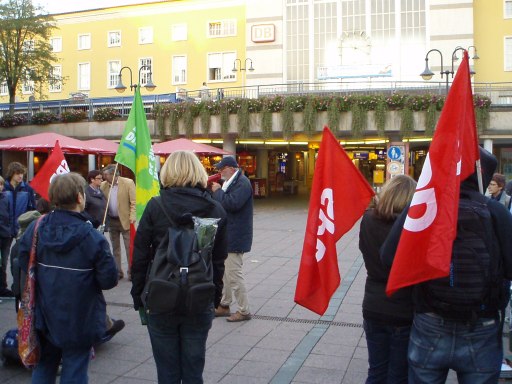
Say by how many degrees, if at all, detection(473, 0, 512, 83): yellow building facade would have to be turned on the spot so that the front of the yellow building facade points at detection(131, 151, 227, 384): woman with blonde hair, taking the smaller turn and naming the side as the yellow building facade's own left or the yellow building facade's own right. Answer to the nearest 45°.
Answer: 0° — it already faces them

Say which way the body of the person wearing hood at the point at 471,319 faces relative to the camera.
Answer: away from the camera

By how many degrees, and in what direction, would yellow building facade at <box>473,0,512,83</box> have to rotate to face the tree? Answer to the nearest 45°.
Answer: approximately 90° to its right

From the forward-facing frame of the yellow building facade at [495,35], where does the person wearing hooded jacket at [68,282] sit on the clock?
The person wearing hooded jacket is roughly at 12 o'clock from the yellow building facade.

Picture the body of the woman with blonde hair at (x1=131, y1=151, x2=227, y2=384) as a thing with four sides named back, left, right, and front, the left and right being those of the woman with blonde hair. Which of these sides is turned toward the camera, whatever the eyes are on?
back

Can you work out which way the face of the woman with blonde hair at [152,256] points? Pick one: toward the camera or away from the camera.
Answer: away from the camera

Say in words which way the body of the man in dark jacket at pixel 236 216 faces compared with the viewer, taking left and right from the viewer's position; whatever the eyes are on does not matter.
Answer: facing to the left of the viewer

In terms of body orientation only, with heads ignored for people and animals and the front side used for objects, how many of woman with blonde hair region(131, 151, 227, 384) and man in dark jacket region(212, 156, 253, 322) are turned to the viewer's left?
1

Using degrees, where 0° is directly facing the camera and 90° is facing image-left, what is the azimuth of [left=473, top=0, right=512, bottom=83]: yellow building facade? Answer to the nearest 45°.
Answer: approximately 0°

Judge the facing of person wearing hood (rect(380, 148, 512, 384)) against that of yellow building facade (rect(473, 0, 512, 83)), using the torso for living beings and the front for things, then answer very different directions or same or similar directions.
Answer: very different directions

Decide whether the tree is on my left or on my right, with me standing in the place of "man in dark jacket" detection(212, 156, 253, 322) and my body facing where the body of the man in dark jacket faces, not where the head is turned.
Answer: on my right
